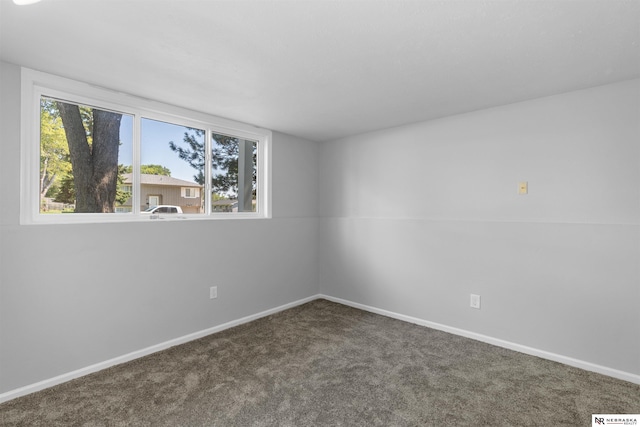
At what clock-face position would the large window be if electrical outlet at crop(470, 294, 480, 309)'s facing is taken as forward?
The large window is roughly at 2 o'clock from the electrical outlet.

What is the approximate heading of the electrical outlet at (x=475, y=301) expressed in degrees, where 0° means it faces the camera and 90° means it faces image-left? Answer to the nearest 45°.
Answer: approximately 0°

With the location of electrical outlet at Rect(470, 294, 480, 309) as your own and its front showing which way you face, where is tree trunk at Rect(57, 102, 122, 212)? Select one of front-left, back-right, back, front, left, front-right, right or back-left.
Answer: front-right
